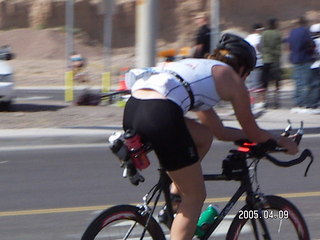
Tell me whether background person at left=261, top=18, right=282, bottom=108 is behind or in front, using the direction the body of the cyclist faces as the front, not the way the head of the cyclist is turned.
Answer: in front

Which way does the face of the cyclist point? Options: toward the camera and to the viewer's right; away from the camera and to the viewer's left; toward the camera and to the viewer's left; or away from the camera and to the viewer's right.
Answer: away from the camera and to the viewer's right

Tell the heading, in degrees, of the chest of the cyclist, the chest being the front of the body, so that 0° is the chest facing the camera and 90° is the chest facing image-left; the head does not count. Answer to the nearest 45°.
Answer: approximately 225°

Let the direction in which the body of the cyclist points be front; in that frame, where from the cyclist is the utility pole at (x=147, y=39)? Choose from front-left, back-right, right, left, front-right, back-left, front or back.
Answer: front-left

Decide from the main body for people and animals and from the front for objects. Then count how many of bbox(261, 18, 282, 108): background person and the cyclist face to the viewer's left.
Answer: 0
